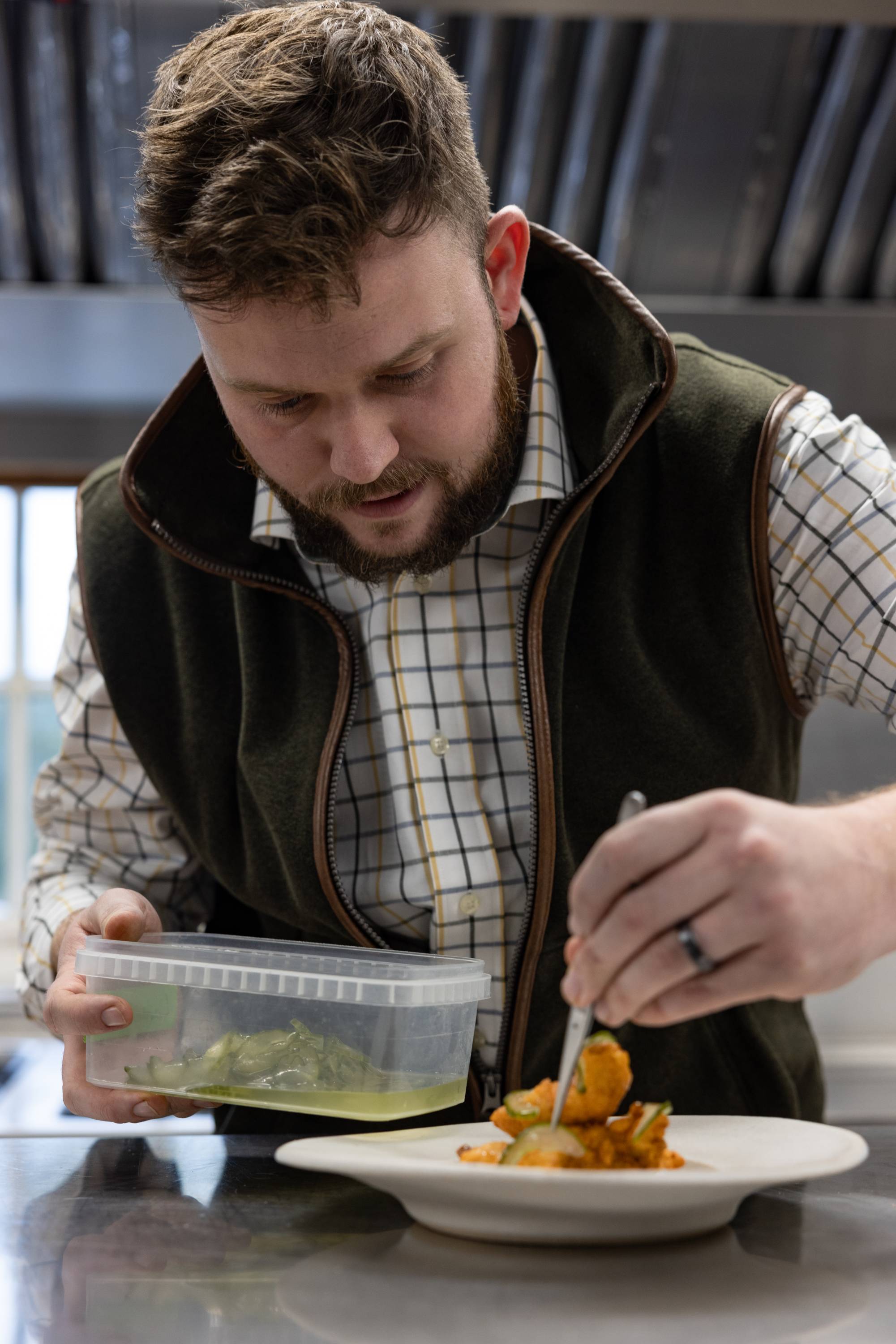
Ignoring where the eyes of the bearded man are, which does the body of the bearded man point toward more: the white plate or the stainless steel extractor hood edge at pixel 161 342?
the white plate

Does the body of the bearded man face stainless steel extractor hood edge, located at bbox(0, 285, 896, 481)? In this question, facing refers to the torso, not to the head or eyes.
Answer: no

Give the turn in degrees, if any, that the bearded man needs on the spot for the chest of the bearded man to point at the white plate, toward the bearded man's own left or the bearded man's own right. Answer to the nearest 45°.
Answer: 0° — they already face it

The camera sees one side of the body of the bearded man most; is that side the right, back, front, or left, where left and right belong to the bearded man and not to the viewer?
front
